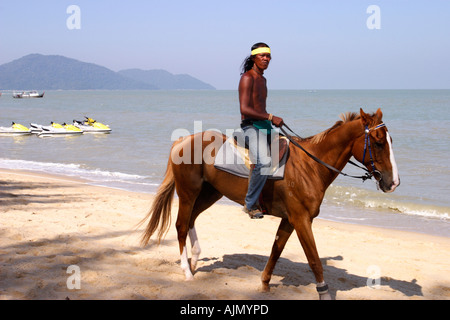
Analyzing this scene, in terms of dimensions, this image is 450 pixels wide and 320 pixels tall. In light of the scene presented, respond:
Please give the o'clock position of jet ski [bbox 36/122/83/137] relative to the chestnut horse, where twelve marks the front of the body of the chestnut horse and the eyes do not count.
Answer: The jet ski is roughly at 8 o'clock from the chestnut horse.

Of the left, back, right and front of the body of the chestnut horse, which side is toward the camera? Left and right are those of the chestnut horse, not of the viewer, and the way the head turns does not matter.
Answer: right

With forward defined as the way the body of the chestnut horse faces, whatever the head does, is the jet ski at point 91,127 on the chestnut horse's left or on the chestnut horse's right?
on the chestnut horse's left
